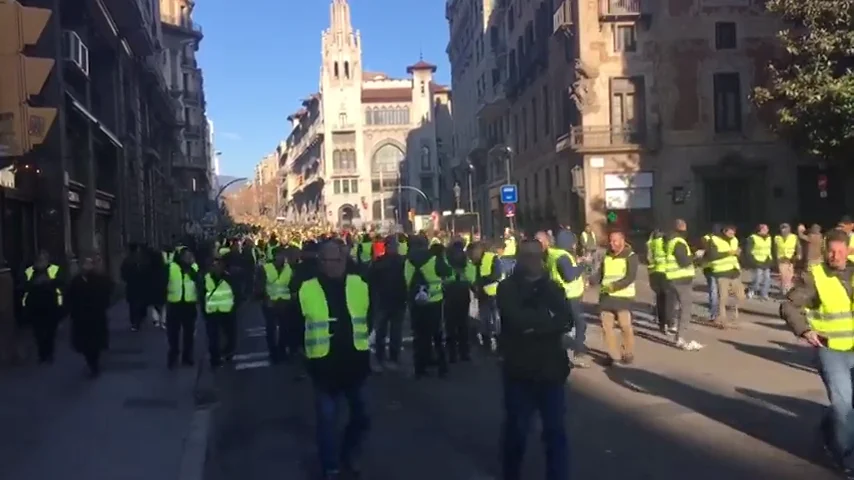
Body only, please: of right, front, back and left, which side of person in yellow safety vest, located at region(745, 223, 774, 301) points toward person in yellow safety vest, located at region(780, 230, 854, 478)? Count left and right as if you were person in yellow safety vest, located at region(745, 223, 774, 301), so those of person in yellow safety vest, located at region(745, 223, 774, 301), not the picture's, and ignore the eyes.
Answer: front

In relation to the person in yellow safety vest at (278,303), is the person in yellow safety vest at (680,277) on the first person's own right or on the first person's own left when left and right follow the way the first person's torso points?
on the first person's own left

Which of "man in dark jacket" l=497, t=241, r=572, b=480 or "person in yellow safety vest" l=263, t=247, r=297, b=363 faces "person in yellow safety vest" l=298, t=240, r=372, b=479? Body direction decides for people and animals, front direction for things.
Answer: "person in yellow safety vest" l=263, t=247, r=297, b=363

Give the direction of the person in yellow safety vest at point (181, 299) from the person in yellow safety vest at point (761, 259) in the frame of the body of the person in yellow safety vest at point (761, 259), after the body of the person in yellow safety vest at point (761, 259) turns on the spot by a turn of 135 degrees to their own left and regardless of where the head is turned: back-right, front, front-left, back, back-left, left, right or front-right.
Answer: back

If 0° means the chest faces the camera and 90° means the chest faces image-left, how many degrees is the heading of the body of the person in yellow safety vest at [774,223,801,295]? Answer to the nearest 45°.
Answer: approximately 0°

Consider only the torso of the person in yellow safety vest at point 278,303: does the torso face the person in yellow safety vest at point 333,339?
yes
